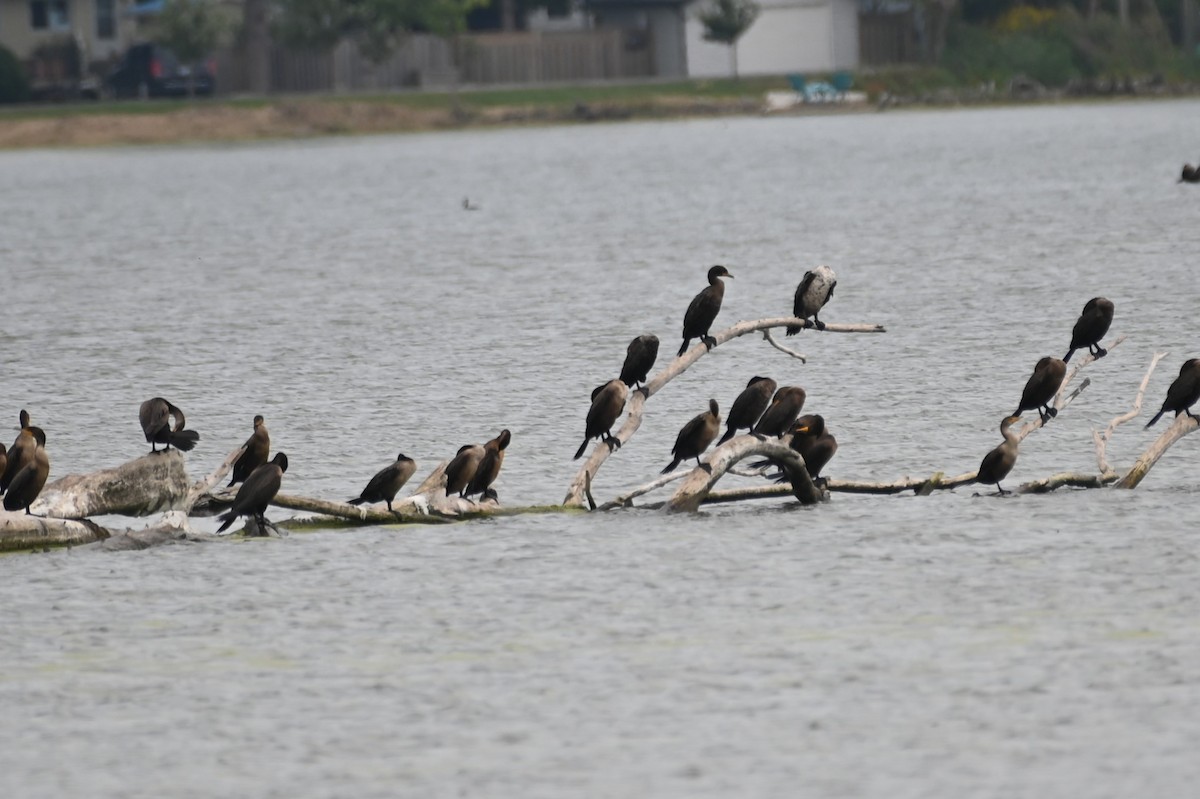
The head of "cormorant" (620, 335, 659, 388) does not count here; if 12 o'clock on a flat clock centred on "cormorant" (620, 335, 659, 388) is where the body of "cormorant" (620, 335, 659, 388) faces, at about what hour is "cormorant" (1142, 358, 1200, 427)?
"cormorant" (1142, 358, 1200, 427) is roughly at 12 o'clock from "cormorant" (620, 335, 659, 388).

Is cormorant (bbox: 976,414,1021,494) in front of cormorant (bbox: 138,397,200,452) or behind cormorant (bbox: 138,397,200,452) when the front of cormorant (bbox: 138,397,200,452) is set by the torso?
behind

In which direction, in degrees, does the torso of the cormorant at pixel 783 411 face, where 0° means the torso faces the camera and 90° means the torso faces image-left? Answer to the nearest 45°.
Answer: approximately 270°

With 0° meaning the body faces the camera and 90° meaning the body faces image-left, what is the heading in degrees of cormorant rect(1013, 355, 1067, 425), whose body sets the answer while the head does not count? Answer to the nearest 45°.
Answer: approximately 270°

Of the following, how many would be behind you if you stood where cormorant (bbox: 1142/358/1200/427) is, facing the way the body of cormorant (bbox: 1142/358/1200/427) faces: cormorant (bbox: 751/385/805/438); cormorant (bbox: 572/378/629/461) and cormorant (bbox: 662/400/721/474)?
3

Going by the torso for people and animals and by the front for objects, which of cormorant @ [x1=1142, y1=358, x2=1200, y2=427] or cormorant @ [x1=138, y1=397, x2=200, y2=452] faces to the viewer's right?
cormorant @ [x1=1142, y1=358, x2=1200, y2=427]

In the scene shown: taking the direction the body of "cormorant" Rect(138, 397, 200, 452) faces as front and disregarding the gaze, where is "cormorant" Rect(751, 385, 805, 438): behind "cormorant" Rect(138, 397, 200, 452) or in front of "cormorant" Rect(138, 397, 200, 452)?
behind

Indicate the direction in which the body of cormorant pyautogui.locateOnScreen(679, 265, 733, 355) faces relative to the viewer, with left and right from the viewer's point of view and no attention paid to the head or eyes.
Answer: facing to the right of the viewer

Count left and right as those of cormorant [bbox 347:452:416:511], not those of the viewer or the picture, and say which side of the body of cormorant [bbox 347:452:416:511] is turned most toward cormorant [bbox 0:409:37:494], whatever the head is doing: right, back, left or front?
back

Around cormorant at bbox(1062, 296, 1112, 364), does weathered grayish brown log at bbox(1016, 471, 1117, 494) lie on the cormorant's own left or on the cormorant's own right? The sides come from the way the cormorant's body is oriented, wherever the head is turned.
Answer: on the cormorant's own right

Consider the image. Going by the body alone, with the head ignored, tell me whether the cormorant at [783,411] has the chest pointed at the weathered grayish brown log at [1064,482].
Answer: yes

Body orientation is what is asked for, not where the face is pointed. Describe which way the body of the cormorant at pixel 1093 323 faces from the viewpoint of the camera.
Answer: to the viewer's right

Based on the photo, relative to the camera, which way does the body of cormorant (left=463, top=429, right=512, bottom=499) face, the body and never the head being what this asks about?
to the viewer's right

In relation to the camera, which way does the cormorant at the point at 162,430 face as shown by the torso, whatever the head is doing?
to the viewer's left

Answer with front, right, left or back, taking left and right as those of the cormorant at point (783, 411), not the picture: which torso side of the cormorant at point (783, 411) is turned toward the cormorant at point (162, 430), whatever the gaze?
back
